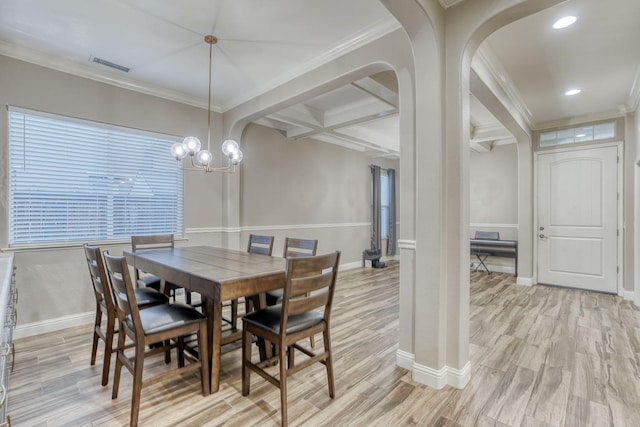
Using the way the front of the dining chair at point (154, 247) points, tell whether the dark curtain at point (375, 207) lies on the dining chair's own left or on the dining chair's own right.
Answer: on the dining chair's own left

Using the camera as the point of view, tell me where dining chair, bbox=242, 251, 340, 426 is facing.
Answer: facing away from the viewer and to the left of the viewer

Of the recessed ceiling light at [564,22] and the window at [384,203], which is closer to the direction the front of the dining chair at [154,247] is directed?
the recessed ceiling light

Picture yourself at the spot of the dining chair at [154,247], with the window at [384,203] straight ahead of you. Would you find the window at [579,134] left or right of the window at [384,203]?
right

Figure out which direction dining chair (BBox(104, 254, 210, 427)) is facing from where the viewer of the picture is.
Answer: facing away from the viewer and to the right of the viewer
